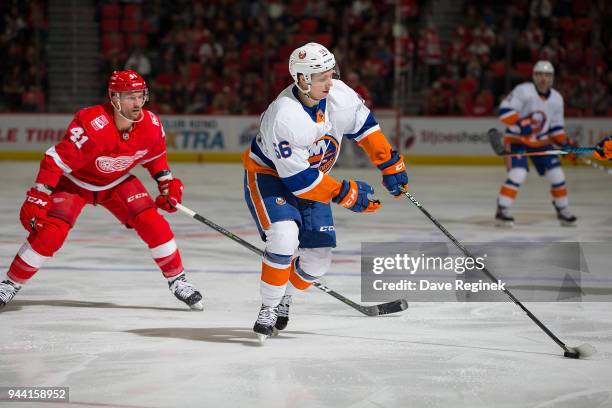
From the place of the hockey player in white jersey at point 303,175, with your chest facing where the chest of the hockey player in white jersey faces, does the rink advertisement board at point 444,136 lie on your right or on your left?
on your left

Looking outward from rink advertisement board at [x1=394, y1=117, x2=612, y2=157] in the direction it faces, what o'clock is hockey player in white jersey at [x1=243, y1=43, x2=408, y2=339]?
The hockey player in white jersey is roughly at 12 o'clock from the rink advertisement board.

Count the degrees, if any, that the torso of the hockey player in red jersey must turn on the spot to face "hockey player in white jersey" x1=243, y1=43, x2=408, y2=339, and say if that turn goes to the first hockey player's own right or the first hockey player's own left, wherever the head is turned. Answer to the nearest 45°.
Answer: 0° — they already face them

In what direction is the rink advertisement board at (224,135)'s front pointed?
toward the camera

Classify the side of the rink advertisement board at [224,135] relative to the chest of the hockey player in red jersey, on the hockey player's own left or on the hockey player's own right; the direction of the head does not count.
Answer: on the hockey player's own left

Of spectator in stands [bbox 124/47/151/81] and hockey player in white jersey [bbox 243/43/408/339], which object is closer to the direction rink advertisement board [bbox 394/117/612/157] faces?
the hockey player in white jersey

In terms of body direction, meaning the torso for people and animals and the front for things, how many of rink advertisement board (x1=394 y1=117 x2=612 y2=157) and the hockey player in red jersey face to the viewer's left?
0

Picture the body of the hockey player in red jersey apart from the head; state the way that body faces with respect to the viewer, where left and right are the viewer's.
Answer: facing the viewer and to the right of the viewer

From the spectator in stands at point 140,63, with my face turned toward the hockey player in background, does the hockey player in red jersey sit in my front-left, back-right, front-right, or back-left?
front-right

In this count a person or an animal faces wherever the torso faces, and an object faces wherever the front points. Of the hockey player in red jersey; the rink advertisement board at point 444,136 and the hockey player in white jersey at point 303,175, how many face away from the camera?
0

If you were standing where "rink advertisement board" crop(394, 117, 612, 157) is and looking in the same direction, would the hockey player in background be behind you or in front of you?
in front

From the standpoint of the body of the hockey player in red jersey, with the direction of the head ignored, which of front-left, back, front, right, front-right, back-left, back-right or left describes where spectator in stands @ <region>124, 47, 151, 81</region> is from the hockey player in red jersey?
back-left
